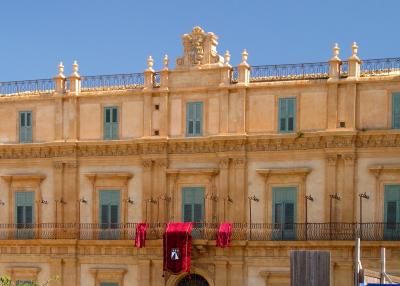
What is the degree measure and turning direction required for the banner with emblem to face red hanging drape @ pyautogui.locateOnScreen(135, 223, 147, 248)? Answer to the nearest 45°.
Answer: approximately 135° to its right

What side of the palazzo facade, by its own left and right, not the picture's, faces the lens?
front

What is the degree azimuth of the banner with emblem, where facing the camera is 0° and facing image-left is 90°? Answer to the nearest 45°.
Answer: approximately 0°

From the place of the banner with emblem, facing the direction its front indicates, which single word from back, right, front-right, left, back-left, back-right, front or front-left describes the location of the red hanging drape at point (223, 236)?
left
